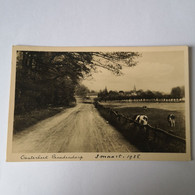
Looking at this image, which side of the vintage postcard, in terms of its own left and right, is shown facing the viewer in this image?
front
